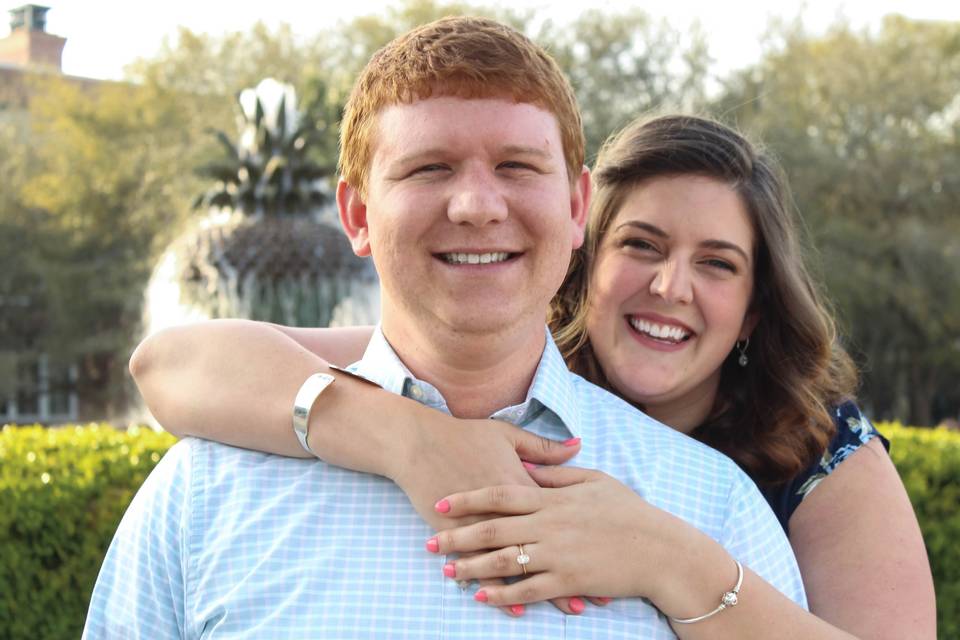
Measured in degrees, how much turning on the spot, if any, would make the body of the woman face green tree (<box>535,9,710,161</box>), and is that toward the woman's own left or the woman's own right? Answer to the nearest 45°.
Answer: approximately 135° to the woman's own right

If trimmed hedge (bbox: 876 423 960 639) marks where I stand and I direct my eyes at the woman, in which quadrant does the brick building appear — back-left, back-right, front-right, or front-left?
back-right

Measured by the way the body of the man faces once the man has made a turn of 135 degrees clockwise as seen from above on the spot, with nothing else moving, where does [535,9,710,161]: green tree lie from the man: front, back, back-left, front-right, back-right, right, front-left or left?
front-right

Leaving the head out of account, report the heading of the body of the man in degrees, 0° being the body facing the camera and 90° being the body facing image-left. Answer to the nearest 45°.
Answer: approximately 0°

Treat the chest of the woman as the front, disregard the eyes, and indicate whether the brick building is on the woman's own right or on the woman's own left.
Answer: on the woman's own right

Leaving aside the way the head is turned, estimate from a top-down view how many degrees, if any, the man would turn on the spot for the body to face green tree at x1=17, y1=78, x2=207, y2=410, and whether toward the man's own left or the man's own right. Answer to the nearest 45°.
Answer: approximately 180°

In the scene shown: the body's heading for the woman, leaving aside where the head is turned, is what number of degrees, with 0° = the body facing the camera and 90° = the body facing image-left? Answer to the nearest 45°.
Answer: approximately 45°
